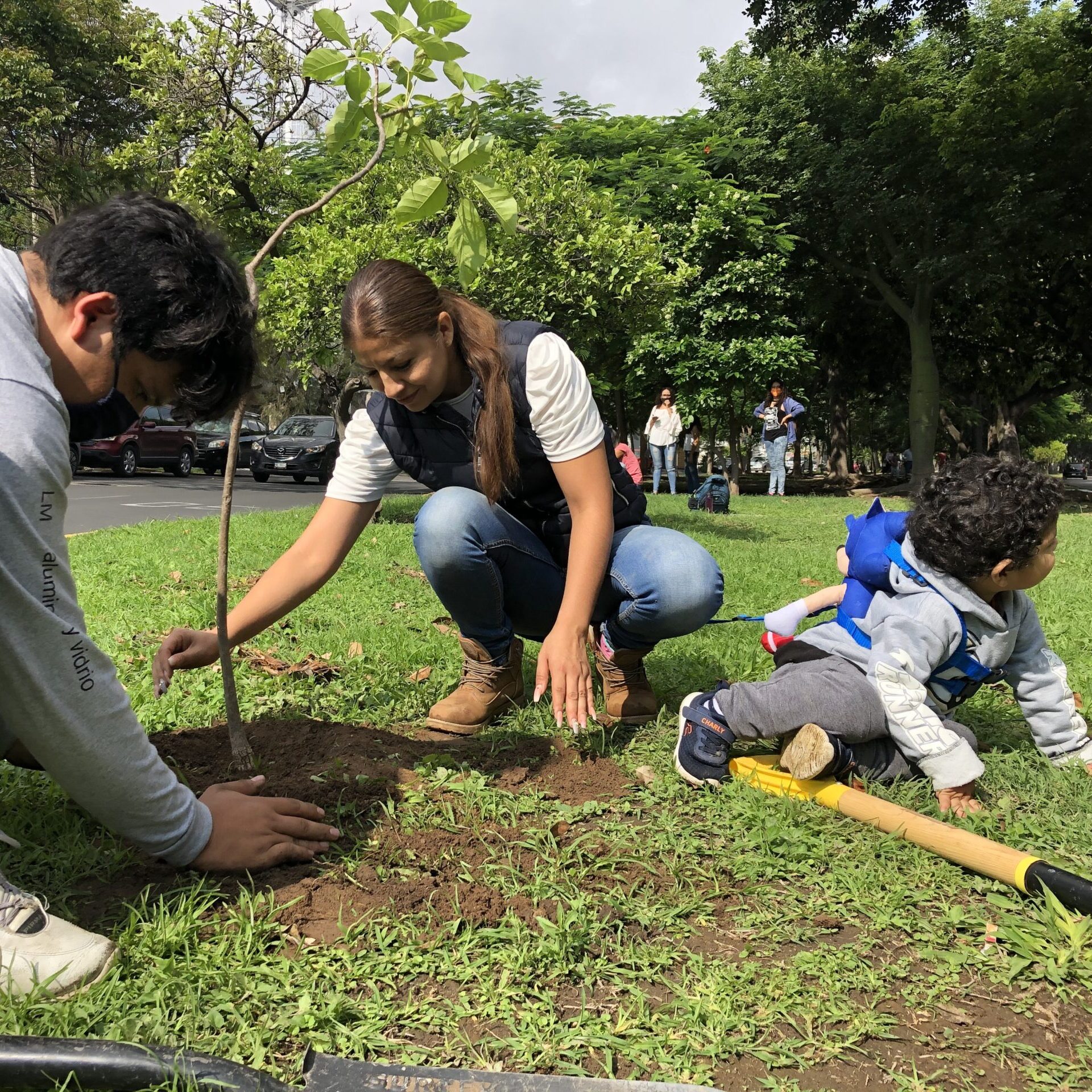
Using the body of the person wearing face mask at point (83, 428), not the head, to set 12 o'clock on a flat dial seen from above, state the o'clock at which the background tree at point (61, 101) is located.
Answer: The background tree is roughly at 9 o'clock from the person wearing face mask.

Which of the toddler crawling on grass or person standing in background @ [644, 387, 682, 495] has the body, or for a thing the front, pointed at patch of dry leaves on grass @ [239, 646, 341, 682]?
the person standing in background

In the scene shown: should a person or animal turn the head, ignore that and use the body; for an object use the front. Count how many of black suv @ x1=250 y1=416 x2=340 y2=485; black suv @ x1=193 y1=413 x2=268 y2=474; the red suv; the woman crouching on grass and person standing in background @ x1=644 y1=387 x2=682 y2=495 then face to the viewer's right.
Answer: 0

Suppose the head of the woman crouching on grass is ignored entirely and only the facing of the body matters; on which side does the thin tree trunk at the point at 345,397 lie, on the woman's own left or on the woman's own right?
on the woman's own right

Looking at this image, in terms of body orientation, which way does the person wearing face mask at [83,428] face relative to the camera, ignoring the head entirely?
to the viewer's right

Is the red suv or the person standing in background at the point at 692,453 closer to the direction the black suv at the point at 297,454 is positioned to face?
the red suv

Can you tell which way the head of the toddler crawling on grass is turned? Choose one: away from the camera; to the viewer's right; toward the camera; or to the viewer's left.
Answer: to the viewer's right

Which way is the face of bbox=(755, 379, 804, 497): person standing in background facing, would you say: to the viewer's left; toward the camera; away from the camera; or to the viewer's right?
toward the camera

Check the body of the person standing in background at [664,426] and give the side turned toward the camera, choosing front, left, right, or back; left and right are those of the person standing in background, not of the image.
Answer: front

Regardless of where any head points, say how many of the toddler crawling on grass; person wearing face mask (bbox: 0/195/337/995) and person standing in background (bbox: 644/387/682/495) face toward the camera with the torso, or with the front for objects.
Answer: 1

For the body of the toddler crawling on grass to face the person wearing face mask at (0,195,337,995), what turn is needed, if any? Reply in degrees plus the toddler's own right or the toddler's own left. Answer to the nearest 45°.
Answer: approximately 135° to the toddler's own right

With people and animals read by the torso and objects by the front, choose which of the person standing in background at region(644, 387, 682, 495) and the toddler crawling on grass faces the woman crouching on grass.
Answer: the person standing in background

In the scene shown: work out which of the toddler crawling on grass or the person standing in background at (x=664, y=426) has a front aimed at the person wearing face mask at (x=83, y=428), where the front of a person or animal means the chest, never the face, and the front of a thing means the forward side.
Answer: the person standing in background

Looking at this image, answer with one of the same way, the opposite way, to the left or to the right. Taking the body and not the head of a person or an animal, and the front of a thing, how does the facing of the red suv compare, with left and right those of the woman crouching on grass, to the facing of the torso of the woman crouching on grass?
the same way

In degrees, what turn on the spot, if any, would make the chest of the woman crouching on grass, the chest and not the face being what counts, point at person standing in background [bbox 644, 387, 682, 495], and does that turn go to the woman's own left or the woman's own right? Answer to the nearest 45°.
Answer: approximately 135° to the woman's own right

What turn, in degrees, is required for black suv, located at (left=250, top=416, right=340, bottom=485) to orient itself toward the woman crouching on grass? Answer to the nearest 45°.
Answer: approximately 45° to its left

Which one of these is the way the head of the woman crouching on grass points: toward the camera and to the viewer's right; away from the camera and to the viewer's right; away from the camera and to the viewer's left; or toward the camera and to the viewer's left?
toward the camera and to the viewer's left

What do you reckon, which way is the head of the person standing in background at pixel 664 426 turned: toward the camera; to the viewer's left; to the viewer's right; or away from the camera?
toward the camera

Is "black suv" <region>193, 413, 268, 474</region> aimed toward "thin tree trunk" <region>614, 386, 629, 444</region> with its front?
no

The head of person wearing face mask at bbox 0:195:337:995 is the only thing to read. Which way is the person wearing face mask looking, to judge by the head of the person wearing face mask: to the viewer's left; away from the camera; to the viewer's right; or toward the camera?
to the viewer's right

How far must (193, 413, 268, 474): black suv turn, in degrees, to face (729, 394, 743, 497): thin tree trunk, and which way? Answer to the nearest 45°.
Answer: approximately 90° to its left

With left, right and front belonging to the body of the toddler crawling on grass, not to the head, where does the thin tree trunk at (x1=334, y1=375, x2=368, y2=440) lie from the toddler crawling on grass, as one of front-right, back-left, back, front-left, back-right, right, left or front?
back-left

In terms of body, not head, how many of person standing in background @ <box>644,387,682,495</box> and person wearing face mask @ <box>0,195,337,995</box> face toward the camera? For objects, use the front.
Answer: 1

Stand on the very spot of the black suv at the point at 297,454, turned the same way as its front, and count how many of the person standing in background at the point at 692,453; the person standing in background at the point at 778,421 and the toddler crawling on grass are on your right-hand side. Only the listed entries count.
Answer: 0
